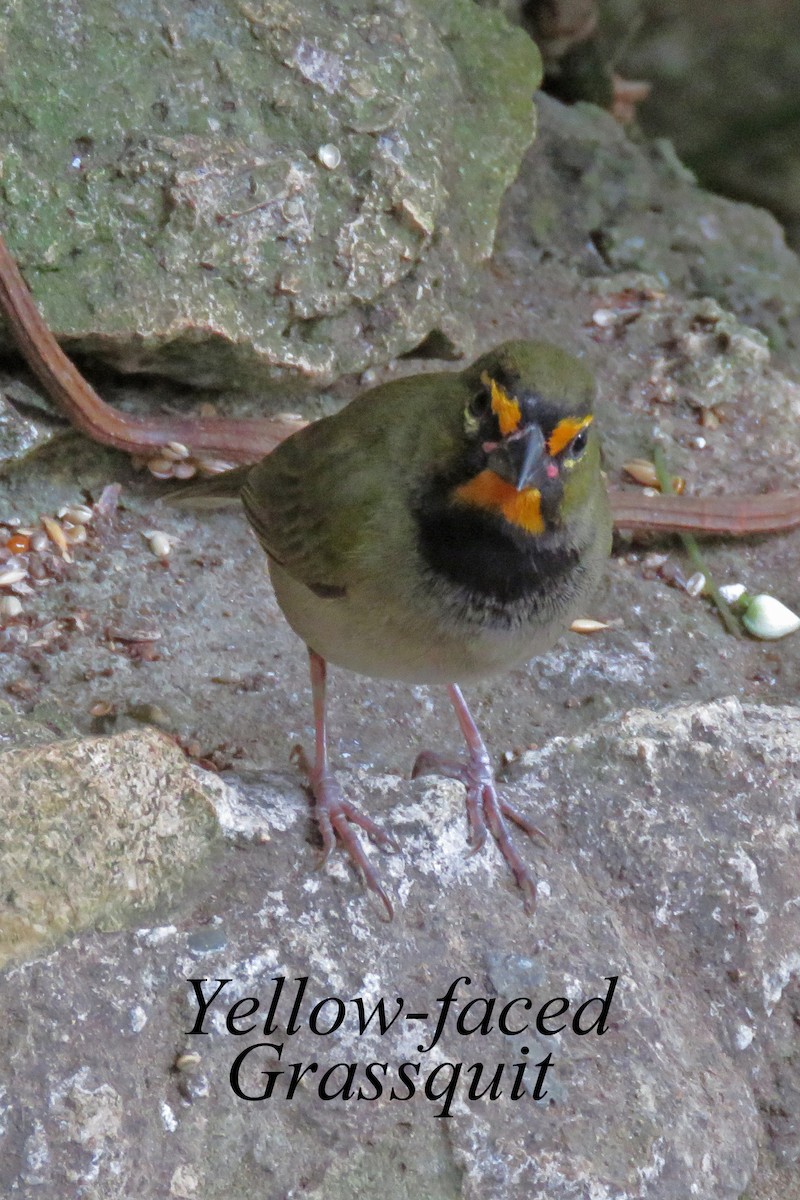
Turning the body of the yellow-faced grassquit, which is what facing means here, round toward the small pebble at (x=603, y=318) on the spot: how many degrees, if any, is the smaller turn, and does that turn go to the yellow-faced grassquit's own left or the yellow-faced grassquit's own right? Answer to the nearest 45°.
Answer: approximately 135° to the yellow-faced grassquit's own left

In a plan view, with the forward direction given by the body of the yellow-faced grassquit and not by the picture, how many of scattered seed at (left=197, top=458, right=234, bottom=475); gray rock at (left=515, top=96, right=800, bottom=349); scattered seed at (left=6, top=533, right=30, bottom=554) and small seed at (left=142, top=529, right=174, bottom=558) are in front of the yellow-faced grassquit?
0

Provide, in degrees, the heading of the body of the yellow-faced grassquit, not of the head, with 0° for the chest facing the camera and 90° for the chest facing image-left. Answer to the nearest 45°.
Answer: approximately 315°

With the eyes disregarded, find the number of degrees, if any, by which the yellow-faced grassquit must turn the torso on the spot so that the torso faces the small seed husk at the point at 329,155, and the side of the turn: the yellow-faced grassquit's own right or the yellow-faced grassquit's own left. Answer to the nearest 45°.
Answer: approximately 180°

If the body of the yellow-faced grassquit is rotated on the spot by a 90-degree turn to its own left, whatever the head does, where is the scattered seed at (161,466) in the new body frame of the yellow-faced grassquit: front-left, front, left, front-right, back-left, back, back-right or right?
left

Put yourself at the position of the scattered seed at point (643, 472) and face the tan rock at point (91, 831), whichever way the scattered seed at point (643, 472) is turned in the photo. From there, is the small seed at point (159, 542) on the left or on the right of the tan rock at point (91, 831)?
right

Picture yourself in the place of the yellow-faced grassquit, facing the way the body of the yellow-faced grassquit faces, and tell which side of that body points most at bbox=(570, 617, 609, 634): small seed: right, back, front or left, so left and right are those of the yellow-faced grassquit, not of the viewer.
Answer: left

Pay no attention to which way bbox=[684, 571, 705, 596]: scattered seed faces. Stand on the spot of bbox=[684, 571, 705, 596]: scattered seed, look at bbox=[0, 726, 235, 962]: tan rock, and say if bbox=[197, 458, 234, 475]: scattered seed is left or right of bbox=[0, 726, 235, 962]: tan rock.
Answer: right

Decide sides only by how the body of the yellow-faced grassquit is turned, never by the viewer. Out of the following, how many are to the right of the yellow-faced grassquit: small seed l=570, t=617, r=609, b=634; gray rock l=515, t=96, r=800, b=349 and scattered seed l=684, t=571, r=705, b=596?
0

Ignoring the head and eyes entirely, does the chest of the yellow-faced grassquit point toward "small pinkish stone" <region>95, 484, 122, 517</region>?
no

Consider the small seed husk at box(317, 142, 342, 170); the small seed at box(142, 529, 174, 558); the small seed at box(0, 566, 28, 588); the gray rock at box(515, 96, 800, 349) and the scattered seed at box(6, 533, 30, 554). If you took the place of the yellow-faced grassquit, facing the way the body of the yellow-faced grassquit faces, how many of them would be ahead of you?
0

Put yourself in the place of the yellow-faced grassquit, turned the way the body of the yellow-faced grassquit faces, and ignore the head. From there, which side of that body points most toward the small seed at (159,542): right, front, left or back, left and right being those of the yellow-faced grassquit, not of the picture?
back

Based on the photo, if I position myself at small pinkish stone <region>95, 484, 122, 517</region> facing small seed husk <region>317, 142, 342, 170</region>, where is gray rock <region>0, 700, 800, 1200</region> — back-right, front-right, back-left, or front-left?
back-right

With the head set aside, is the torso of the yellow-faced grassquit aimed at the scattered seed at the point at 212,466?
no

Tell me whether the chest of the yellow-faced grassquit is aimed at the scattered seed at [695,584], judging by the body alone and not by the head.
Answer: no

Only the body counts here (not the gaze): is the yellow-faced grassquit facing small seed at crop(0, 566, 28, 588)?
no
